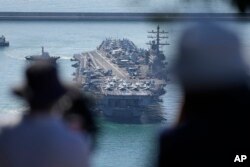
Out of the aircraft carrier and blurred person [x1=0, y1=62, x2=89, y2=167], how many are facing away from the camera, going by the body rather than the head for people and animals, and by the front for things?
2

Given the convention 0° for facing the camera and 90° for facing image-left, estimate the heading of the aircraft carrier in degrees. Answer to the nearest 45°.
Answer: approximately 180°

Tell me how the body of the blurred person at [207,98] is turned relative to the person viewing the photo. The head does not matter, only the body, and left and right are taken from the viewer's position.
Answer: facing away from the viewer

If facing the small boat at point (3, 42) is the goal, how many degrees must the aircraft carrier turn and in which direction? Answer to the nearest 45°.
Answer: approximately 45° to its left

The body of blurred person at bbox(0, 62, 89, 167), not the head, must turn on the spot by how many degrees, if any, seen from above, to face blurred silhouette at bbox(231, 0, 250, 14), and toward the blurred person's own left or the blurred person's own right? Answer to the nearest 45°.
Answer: approximately 45° to the blurred person's own right

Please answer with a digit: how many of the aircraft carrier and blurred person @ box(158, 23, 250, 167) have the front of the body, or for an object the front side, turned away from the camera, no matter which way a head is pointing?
2

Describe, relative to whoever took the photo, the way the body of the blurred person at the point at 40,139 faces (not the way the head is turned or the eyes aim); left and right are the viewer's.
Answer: facing away from the viewer

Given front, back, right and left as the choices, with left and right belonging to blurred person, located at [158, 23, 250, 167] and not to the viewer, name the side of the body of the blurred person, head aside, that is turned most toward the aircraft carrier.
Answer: front

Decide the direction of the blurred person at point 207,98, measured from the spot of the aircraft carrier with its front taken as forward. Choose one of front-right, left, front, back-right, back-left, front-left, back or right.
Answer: back

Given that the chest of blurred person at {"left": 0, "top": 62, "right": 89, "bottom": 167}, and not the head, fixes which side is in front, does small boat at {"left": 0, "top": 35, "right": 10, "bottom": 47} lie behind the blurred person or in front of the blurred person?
in front
